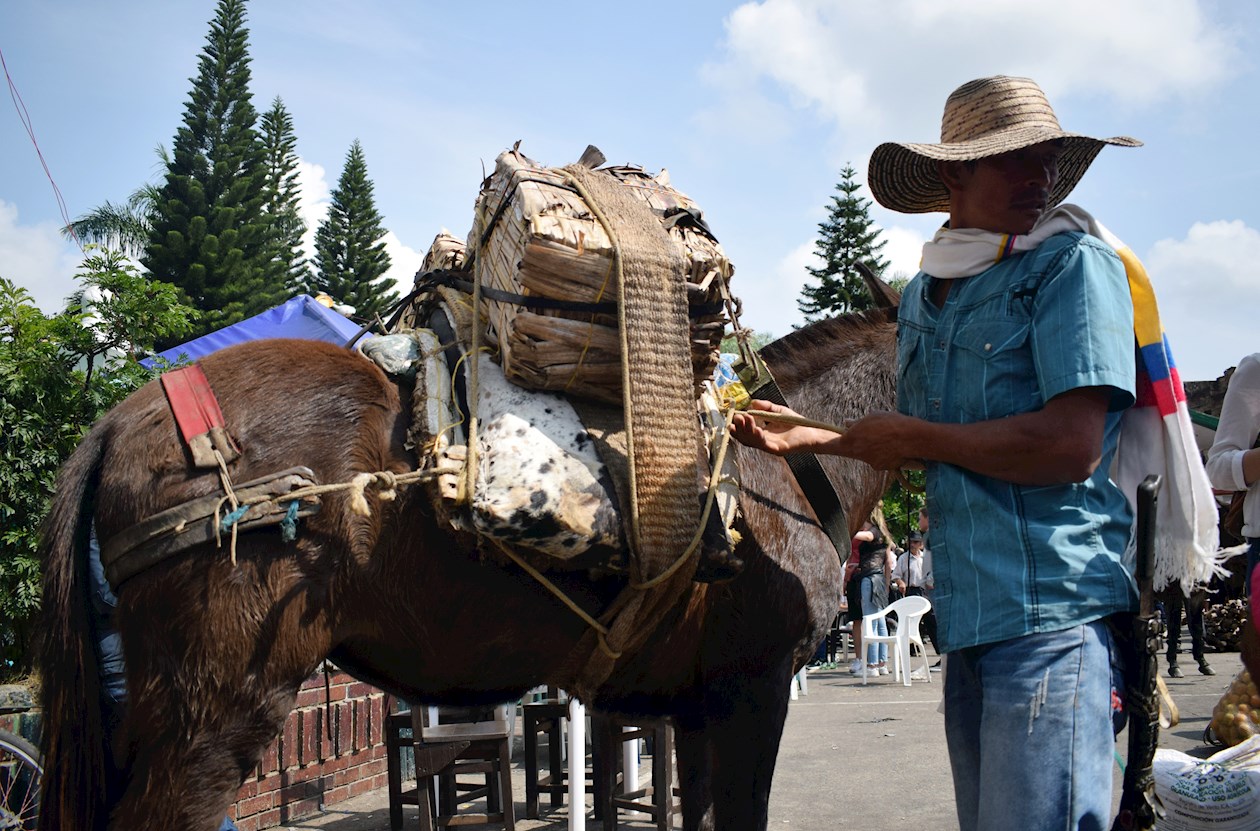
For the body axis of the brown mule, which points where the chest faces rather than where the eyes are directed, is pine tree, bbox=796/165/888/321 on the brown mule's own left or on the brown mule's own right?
on the brown mule's own left

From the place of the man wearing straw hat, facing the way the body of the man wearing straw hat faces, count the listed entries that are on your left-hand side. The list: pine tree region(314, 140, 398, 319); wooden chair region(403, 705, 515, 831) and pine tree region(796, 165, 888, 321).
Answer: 0

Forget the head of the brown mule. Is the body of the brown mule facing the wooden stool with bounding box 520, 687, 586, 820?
no

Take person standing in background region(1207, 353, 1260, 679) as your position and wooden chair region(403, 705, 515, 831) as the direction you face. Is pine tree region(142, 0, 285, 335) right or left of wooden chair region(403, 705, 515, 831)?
right

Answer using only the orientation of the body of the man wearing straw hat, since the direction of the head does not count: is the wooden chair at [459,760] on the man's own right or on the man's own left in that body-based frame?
on the man's own right

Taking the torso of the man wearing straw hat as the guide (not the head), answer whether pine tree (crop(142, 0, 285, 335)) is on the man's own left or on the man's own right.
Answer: on the man's own right

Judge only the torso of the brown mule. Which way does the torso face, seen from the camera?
to the viewer's right

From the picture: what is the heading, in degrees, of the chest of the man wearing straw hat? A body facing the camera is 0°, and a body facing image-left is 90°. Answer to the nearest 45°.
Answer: approximately 45°

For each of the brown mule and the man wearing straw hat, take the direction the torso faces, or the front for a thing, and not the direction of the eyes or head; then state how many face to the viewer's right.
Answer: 1

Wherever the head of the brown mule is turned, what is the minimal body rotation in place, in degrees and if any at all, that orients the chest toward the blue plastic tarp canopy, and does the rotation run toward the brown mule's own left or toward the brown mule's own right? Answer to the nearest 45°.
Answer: approximately 90° to the brown mule's own left

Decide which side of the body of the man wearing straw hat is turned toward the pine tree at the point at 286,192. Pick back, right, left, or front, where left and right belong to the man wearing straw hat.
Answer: right

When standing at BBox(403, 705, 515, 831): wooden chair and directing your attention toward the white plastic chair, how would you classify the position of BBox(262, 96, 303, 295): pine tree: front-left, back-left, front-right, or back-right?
front-left

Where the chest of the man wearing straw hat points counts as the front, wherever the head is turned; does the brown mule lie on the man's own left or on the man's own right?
on the man's own right

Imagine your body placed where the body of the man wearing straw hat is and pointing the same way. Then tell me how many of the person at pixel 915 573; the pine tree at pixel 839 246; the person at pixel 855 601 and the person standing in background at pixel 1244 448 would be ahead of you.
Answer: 0
